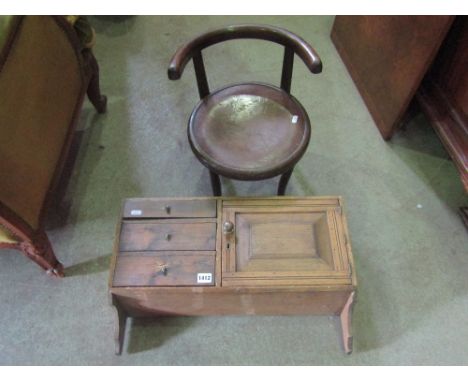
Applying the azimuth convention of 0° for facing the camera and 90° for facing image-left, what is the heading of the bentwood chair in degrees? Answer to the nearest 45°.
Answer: approximately 0°

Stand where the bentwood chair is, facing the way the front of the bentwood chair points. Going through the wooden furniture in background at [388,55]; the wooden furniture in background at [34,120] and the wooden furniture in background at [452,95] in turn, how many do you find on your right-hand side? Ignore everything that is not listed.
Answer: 1

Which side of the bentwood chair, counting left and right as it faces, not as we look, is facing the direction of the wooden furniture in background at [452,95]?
left

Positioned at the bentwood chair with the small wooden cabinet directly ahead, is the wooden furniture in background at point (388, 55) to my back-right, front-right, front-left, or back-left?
back-left

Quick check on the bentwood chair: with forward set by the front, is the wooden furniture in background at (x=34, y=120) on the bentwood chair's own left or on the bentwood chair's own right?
on the bentwood chair's own right
